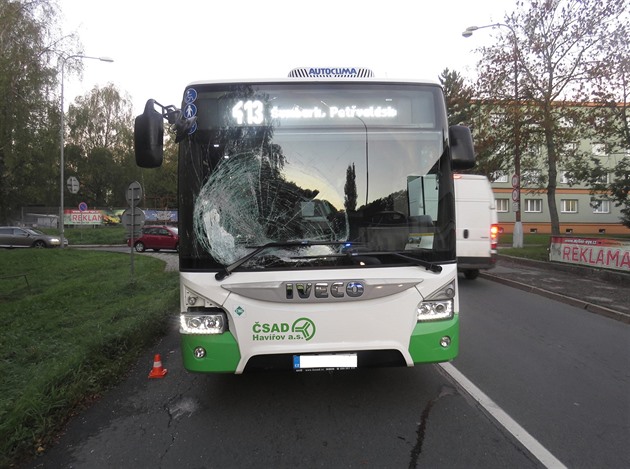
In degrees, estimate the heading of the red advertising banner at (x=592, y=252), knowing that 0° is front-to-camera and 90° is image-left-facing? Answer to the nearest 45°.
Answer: approximately 45°

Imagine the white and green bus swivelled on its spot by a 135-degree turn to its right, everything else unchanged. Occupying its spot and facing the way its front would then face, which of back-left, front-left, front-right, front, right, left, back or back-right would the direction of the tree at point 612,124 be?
right

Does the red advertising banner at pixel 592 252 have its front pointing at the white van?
yes

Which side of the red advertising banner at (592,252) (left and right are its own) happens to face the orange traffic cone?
front

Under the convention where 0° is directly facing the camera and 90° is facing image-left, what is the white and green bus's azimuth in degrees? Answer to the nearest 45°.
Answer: approximately 0°

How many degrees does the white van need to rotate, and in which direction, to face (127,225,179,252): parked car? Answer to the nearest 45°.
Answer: approximately 45° to its left

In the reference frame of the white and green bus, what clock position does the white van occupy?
The white van is roughly at 7 o'clock from the white and green bus.

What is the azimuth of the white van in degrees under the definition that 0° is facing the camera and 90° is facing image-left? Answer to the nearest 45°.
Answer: approximately 180°

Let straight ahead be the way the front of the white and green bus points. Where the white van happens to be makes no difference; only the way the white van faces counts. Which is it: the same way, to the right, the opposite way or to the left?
the opposite way

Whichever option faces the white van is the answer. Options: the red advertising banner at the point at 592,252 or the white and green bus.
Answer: the red advertising banner

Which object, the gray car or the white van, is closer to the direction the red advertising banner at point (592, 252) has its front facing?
the white van

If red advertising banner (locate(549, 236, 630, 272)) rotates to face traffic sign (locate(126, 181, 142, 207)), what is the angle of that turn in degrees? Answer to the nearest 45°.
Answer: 0° — it already faces it

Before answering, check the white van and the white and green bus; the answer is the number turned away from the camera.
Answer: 1

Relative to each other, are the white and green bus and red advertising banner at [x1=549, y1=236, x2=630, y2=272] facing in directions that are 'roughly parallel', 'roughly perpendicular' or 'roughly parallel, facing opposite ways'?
roughly perpendicular
